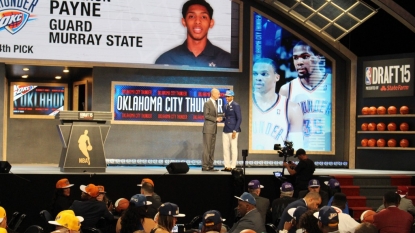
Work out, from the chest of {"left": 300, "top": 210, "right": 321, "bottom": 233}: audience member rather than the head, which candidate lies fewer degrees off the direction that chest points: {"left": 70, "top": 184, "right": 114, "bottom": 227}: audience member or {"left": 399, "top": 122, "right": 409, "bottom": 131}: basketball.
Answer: the basketball

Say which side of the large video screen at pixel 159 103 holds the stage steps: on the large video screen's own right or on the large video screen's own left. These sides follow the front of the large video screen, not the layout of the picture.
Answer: on the large video screen's own left

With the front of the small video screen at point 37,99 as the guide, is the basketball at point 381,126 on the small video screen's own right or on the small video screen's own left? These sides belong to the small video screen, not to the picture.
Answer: on the small video screen's own left

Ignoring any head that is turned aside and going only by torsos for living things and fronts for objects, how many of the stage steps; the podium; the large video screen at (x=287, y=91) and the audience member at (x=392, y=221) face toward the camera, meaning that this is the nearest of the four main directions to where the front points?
3

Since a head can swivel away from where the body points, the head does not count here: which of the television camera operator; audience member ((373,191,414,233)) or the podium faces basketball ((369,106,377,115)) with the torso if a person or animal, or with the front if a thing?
the audience member

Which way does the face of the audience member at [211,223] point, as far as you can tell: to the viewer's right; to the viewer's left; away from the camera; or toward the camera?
away from the camera

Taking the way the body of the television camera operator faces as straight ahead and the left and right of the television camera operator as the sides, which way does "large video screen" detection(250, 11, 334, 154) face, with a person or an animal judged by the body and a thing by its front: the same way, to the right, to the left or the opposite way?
to the left

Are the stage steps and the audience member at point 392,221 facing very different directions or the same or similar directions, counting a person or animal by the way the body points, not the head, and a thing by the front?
very different directions

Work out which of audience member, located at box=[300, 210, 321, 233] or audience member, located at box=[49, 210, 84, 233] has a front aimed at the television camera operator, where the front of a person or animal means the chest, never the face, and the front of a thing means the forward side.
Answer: audience member, located at box=[300, 210, 321, 233]

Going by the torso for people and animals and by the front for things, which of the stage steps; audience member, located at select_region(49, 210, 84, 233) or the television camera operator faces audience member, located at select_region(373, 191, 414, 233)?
the stage steps

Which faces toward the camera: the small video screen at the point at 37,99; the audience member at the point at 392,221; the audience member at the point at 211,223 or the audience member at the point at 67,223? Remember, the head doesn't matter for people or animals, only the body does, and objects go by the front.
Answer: the small video screen

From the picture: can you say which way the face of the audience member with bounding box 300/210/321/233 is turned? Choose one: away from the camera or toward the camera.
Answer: away from the camera
